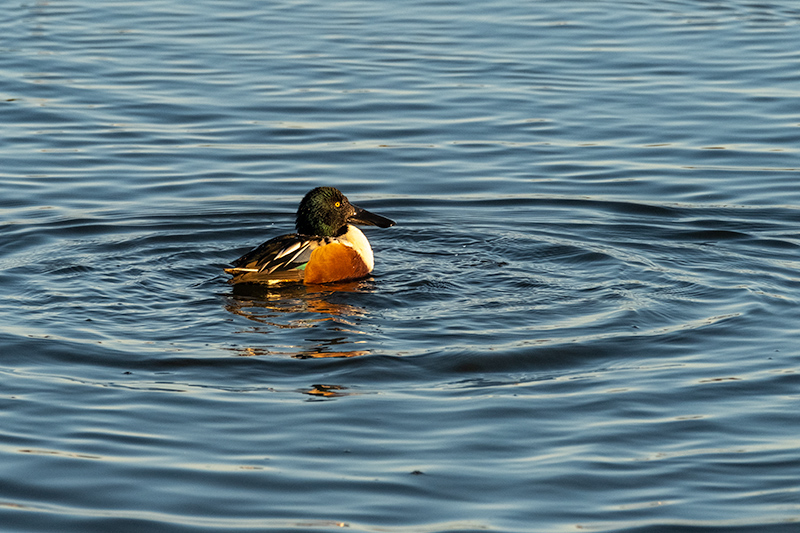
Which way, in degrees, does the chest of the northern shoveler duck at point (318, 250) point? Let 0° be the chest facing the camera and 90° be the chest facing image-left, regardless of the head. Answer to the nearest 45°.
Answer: approximately 270°
